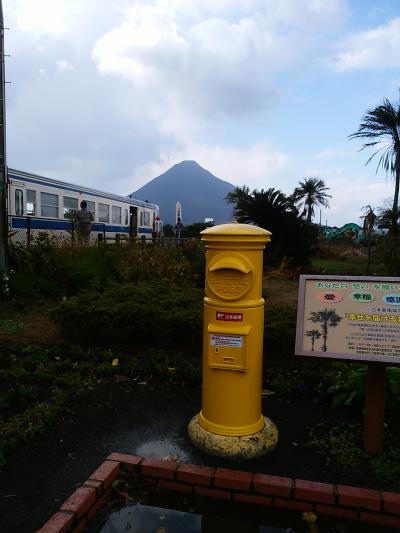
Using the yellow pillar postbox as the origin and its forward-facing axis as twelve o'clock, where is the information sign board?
The information sign board is roughly at 9 o'clock from the yellow pillar postbox.

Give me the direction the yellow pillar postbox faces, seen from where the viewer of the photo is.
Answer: facing the viewer

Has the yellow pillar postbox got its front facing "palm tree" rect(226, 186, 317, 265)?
no

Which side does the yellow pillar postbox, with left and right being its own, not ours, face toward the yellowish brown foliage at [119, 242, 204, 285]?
back

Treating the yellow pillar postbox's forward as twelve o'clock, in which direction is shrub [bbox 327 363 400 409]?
The shrub is roughly at 8 o'clock from the yellow pillar postbox.

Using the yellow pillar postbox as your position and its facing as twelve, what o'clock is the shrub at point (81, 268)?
The shrub is roughly at 5 o'clock from the yellow pillar postbox.

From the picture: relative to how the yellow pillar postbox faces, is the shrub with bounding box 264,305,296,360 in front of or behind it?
behind

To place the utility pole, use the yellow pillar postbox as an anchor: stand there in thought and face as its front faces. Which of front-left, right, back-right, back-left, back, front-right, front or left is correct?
back-right

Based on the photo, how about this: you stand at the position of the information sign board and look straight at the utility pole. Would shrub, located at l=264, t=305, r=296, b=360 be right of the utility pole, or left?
right

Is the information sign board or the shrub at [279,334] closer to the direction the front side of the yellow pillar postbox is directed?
the information sign board
